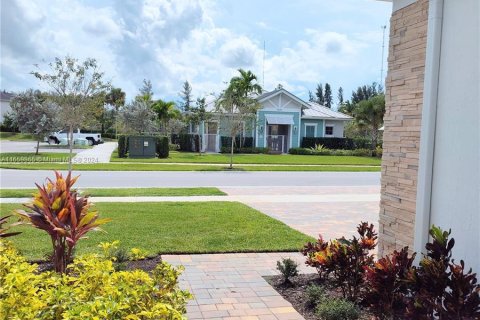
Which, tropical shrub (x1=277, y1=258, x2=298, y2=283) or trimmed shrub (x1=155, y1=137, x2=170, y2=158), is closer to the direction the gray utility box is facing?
the tropical shrub

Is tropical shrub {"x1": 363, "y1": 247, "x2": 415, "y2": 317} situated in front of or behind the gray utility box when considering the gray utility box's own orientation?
in front

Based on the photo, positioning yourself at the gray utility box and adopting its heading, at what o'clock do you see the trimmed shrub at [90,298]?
The trimmed shrub is roughly at 12 o'clock from the gray utility box.

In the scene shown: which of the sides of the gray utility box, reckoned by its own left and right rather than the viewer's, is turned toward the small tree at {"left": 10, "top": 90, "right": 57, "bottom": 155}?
right

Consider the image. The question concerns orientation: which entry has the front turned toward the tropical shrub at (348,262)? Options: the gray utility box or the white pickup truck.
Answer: the gray utility box

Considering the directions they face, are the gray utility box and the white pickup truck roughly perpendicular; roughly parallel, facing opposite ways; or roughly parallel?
roughly perpendicular

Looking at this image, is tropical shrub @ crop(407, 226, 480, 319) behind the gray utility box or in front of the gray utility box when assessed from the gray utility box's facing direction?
in front

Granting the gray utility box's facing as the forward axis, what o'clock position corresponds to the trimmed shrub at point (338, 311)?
The trimmed shrub is roughly at 12 o'clock from the gray utility box.
